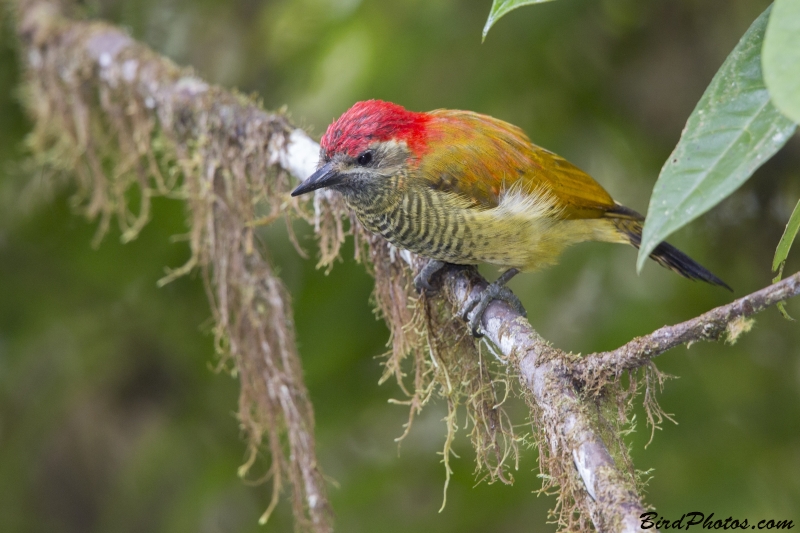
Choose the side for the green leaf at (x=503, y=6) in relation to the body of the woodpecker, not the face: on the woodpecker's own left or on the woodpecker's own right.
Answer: on the woodpecker's own left

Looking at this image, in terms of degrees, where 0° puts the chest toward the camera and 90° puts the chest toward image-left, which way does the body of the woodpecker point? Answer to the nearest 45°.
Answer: approximately 90°

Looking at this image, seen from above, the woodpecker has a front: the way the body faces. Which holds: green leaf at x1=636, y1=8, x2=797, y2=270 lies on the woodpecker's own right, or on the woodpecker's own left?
on the woodpecker's own left
